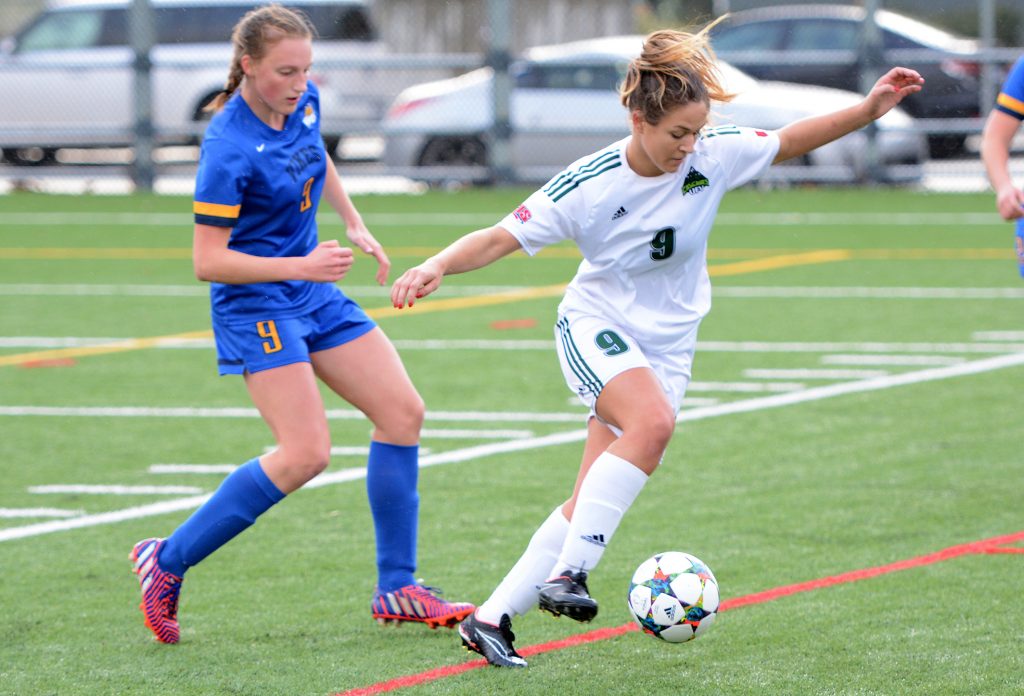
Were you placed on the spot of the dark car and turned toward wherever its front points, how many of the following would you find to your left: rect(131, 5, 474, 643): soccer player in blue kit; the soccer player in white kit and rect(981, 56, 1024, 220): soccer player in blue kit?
3

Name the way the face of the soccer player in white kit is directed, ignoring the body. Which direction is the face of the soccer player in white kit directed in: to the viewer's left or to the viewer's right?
to the viewer's right

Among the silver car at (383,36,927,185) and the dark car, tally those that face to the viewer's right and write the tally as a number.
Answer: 1

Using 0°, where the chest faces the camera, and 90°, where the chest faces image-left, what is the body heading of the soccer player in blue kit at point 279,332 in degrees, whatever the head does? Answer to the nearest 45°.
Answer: approximately 315°

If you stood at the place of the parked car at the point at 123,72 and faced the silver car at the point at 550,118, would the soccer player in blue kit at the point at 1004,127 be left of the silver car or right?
right

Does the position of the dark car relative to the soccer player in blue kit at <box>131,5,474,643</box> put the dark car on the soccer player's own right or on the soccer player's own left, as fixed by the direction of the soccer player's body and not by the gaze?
on the soccer player's own left

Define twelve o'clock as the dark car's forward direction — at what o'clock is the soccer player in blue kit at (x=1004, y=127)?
The soccer player in blue kit is roughly at 9 o'clock from the dark car.

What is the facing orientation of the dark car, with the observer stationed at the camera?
facing to the left of the viewer

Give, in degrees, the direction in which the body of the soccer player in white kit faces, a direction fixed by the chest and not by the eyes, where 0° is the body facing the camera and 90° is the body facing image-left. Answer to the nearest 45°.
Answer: approximately 315°

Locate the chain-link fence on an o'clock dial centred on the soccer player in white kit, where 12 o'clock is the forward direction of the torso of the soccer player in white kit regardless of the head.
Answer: The chain-link fence is roughly at 7 o'clock from the soccer player in white kit.

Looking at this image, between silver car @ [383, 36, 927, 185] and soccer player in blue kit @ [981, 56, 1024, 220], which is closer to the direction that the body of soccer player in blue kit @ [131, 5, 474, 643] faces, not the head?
the soccer player in blue kit

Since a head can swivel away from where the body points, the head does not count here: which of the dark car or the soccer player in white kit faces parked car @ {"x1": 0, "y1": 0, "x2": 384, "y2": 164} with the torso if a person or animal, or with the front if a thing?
the dark car

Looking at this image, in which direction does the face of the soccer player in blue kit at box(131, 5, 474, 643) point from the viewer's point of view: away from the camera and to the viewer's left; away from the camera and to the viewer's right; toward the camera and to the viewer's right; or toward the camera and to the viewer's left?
toward the camera and to the viewer's right

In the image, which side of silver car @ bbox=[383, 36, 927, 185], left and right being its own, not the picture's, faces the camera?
right

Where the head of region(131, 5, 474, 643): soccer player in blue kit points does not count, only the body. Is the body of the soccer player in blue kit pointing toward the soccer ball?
yes
